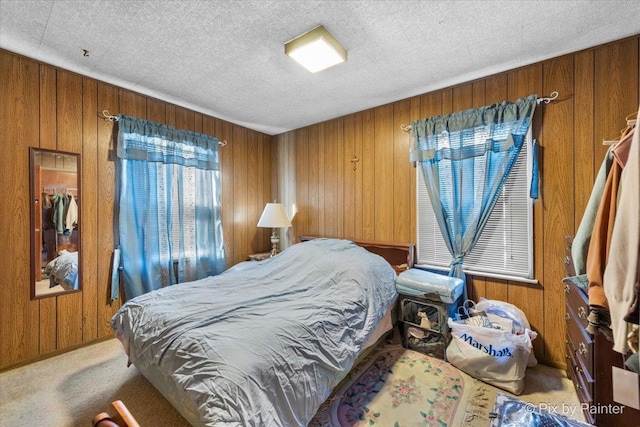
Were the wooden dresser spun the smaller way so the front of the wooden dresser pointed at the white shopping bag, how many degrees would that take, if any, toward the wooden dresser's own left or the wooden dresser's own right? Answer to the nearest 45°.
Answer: approximately 45° to the wooden dresser's own right

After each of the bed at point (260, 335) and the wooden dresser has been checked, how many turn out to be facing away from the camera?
0

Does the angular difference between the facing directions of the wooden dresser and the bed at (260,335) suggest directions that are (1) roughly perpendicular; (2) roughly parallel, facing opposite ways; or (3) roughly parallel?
roughly perpendicular

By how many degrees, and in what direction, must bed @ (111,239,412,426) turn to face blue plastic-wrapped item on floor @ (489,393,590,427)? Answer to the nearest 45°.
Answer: approximately 90° to its left

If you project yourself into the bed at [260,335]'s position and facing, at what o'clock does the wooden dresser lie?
The wooden dresser is roughly at 8 o'clock from the bed.

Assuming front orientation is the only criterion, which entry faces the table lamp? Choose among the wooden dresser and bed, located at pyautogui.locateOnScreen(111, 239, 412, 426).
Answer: the wooden dresser

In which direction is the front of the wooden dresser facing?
to the viewer's left

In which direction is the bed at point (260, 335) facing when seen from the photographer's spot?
facing the viewer and to the left of the viewer

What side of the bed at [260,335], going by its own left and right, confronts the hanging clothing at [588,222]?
left

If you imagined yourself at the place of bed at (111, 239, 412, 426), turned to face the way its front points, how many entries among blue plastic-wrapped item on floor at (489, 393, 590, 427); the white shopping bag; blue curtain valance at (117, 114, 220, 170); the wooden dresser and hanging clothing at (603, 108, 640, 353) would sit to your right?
1

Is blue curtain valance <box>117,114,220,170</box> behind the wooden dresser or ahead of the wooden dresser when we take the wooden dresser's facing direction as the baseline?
ahead

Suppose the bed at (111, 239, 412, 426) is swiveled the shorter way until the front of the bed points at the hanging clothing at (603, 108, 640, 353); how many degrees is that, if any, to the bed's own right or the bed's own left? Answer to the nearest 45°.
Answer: approximately 90° to the bed's own left

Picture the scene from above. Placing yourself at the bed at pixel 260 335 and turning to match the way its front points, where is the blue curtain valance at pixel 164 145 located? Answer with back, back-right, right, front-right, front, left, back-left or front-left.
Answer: right
